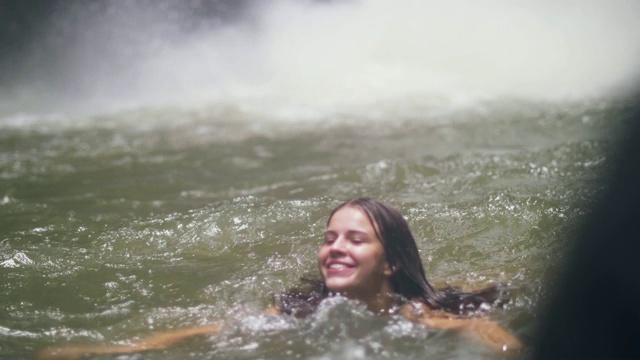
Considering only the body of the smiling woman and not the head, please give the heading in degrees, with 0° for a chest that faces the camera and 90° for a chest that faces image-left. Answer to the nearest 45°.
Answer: approximately 45°

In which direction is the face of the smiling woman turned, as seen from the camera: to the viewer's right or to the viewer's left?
to the viewer's left
